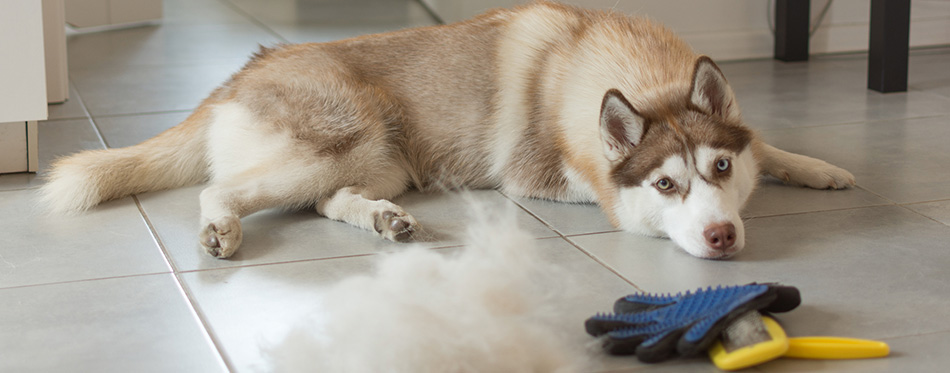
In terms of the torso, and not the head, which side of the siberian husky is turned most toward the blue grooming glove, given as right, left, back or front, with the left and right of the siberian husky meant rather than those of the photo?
right

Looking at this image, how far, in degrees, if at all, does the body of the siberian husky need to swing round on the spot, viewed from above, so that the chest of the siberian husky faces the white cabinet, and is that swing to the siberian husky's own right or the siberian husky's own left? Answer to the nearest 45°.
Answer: approximately 180°

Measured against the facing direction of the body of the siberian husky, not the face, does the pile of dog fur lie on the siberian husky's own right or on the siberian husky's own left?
on the siberian husky's own right

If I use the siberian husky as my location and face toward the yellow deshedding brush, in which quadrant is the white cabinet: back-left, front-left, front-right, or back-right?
back-right

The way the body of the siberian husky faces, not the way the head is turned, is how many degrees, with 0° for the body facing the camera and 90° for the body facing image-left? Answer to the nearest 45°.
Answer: approximately 270°

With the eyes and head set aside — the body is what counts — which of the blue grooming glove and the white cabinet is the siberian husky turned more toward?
the blue grooming glove
